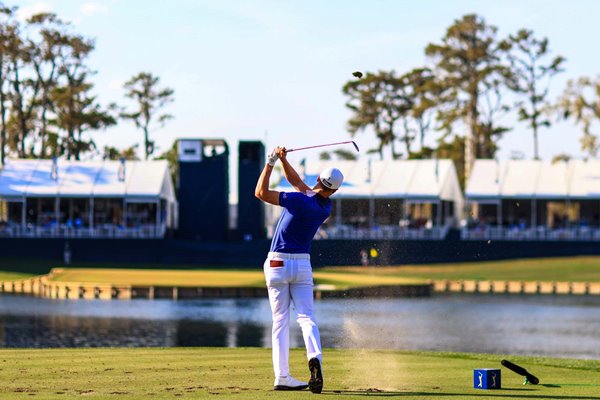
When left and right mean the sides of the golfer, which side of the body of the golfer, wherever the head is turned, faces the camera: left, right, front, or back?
back

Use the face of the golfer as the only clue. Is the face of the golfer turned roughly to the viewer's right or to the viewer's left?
to the viewer's right
